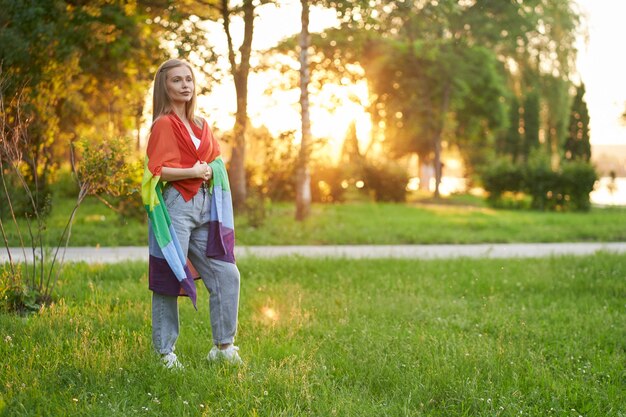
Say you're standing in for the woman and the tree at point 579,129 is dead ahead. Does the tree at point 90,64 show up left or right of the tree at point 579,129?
left

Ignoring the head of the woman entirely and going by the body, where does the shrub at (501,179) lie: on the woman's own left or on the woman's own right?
on the woman's own left

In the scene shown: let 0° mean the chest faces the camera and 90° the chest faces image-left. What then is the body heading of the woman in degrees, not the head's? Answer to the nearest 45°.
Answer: approximately 315°

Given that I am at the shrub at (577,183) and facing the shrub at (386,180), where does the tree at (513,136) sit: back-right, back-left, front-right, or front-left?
front-right

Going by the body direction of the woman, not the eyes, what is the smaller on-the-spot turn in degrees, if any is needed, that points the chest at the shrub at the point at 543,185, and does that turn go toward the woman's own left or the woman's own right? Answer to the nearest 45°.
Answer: approximately 90° to the woman's own left

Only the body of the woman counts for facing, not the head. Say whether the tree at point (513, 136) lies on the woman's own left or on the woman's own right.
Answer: on the woman's own left

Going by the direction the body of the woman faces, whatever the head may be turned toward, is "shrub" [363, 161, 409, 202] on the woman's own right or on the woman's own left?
on the woman's own left

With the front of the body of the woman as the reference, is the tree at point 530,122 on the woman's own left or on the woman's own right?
on the woman's own left

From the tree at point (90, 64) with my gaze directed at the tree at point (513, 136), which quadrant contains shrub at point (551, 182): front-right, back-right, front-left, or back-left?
front-right
